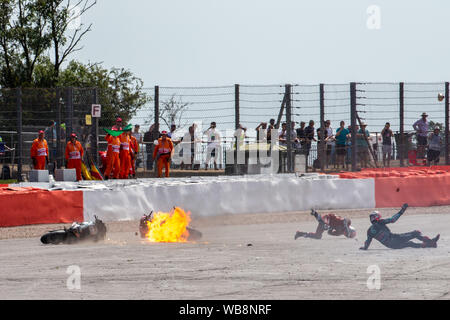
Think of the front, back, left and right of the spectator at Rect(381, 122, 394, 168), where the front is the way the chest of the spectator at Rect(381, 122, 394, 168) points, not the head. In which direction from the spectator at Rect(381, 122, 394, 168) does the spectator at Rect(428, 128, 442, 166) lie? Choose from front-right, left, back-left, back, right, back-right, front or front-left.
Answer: back-left

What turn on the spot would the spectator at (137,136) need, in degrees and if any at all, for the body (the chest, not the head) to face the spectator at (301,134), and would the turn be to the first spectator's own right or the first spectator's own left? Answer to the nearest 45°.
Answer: approximately 90° to the first spectator's own left

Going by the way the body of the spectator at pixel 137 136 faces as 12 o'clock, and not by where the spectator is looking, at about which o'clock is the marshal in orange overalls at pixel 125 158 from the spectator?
The marshal in orange overalls is roughly at 1 o'clock from the spectator.

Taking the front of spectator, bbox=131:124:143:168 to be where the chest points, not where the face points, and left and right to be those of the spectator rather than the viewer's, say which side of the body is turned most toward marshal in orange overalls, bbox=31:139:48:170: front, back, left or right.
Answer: right

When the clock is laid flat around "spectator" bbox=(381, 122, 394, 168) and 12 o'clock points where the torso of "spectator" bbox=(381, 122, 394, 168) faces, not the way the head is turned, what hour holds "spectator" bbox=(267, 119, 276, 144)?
"spectator" bbox=(267, 119, 276, 144) is roughly at 2 o'clock from "spectator" bbox=(381, 122, 394, 168).

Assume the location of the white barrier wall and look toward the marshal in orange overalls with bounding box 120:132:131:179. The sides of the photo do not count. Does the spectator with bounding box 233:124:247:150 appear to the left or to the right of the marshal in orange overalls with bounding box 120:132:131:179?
right

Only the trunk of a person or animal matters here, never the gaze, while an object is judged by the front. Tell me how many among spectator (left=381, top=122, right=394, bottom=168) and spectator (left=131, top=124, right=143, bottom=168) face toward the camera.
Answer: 2

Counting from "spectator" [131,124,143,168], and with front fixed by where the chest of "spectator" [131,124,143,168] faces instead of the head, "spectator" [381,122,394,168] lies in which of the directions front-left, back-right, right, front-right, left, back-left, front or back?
left

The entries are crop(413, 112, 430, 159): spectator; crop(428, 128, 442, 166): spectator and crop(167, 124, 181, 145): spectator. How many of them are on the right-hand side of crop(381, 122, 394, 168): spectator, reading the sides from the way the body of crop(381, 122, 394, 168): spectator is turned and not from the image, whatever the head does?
1

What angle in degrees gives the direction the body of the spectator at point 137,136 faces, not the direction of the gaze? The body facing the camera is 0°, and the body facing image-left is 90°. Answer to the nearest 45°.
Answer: approximately 0°

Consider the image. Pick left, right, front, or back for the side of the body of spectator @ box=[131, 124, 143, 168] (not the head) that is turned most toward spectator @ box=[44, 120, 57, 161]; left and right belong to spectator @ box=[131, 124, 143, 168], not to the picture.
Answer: right

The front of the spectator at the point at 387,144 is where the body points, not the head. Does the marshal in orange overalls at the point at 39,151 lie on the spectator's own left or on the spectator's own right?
on the spectator's own right

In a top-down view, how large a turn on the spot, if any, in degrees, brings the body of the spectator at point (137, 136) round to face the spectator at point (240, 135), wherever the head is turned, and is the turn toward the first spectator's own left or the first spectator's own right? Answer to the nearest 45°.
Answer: approximately 45° to the first spectator's own left

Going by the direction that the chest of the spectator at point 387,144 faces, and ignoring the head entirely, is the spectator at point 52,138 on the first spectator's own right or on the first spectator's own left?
on the first spectator's own right
